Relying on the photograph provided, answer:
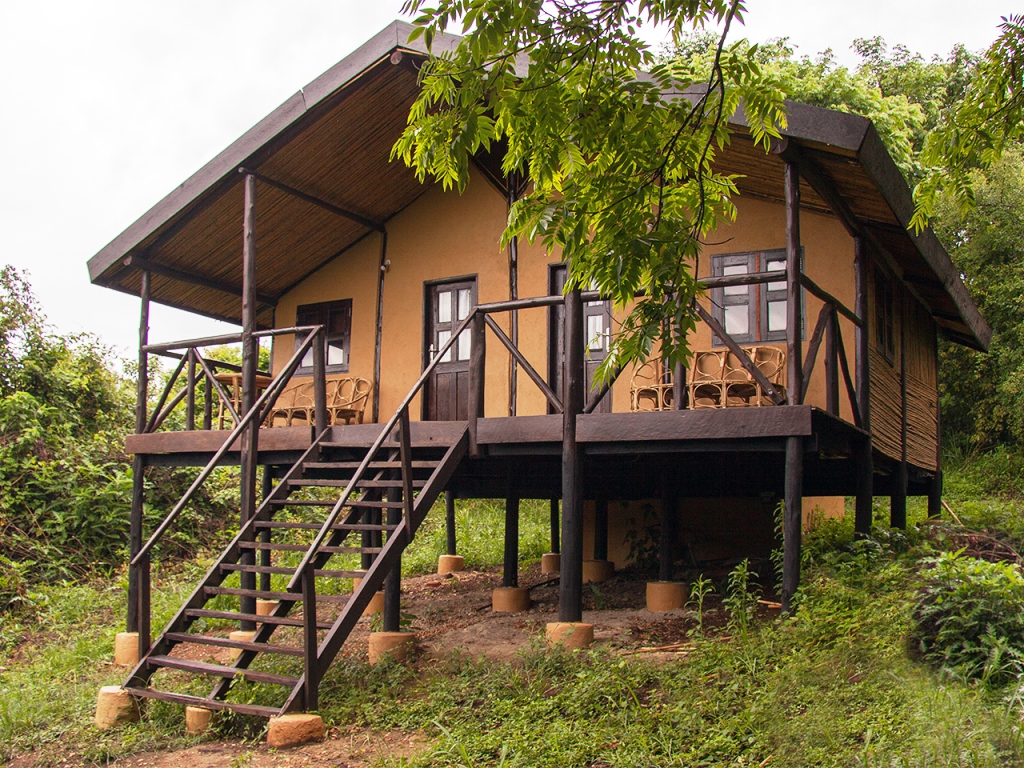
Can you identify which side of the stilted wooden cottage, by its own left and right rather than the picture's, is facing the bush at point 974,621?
left

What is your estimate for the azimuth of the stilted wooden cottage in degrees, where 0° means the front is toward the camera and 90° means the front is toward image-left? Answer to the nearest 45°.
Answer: approximately 45°
